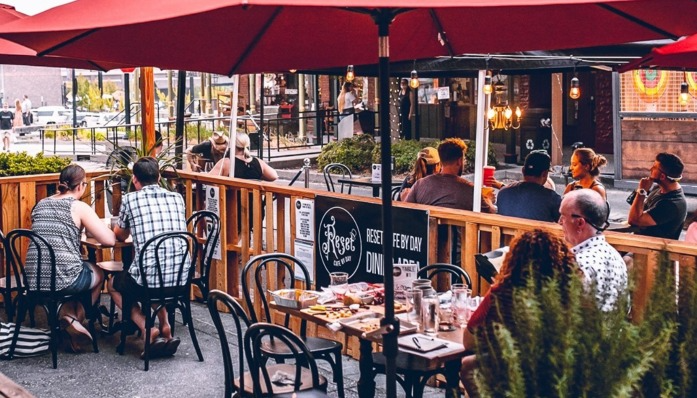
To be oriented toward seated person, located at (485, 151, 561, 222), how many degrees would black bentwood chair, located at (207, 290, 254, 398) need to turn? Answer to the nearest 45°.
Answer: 0° — it already faces them

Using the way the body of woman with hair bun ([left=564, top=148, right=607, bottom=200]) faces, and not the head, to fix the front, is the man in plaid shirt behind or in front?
in front

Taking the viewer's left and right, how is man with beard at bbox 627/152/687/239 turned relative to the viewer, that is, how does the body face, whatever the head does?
facing to the left of the viewer

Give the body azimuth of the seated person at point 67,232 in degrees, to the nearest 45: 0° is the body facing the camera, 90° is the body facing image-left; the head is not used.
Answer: approximately 225°

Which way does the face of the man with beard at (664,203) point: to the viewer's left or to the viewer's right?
to the viewer's left

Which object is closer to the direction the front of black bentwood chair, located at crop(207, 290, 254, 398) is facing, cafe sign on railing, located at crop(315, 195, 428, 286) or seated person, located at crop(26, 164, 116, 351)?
the cafe sign on railing

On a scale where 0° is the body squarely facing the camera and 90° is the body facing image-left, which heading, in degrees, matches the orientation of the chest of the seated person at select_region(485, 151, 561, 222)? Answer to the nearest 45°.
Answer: approximately 180°
